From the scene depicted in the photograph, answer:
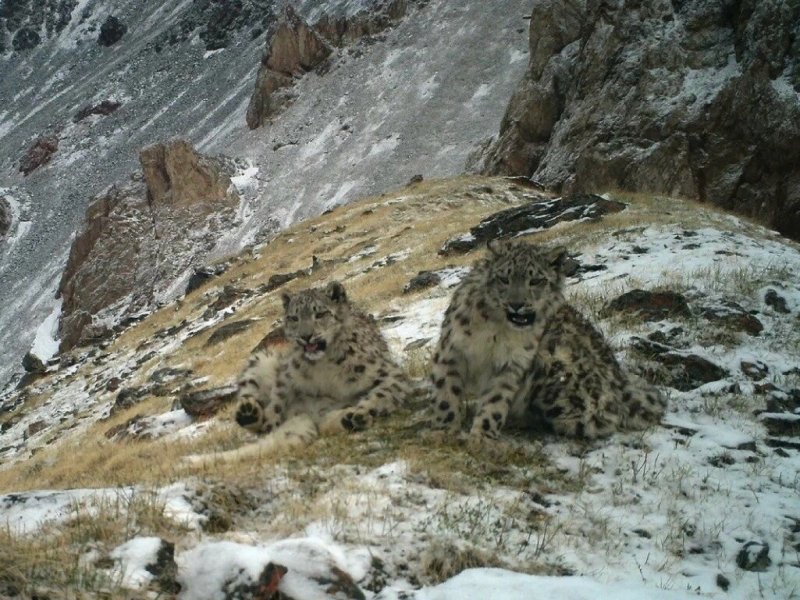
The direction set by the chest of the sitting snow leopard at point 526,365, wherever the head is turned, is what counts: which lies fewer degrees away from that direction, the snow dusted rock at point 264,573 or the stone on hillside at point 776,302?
the snow dusted rock

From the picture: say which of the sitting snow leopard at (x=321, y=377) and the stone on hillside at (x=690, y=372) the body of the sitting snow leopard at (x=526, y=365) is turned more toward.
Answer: the sitting snow leopard

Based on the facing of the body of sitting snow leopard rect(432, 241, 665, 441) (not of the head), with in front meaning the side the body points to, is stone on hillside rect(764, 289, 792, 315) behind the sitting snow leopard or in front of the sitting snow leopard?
behind

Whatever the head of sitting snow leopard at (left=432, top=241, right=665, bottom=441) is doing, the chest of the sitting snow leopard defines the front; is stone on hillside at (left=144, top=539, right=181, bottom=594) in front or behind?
in front

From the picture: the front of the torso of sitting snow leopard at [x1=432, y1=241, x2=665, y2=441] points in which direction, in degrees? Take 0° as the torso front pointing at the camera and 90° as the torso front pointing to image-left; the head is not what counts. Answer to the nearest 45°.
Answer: approximately 45°

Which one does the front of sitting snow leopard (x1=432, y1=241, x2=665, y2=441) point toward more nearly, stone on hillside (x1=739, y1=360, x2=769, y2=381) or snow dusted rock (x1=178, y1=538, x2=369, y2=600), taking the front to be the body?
the snow dusted rock

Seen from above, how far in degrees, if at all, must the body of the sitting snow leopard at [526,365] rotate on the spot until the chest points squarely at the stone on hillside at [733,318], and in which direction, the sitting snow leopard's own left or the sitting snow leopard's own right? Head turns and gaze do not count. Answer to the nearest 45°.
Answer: approximately 180°

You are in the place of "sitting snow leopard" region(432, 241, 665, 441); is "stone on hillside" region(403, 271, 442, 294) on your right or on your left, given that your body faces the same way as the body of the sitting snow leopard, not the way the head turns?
on your right

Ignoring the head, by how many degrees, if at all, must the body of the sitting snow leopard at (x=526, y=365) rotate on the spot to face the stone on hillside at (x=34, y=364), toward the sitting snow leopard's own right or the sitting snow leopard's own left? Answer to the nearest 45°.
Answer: approximately 90° to the sitting snow leopard's own right

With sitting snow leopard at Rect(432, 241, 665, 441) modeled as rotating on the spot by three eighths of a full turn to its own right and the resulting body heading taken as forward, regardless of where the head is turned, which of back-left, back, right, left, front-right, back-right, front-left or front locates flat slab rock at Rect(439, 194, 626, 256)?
front
